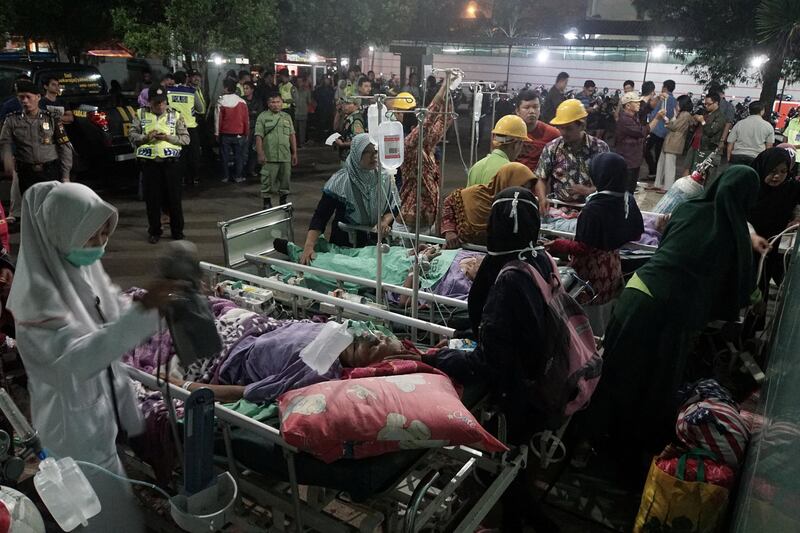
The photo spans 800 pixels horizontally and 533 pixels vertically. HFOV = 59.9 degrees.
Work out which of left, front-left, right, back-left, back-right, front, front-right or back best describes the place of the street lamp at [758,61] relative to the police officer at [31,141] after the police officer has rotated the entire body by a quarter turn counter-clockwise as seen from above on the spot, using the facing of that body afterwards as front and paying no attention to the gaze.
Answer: front

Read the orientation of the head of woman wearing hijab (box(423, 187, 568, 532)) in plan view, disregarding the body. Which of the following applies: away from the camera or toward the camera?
away from the camera

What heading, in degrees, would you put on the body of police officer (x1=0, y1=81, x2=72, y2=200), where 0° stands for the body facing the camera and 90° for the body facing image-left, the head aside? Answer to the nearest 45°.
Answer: approximately 0°

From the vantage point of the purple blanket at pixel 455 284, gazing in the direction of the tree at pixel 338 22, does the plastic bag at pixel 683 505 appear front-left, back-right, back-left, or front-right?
back-right

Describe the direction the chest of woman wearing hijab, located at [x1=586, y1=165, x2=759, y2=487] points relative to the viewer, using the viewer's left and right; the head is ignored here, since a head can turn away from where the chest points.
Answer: facing away from the viewer and to the right of the viewer

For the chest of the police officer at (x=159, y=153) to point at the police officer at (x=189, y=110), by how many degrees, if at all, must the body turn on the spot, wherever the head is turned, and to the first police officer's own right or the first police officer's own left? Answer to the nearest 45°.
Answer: approximately 180°

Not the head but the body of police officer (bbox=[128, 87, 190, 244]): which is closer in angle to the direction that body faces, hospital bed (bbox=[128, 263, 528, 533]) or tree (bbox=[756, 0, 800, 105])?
the hospital bed

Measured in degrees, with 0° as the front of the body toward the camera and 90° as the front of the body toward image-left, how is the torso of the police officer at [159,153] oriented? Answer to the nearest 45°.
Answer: approximately 0°
